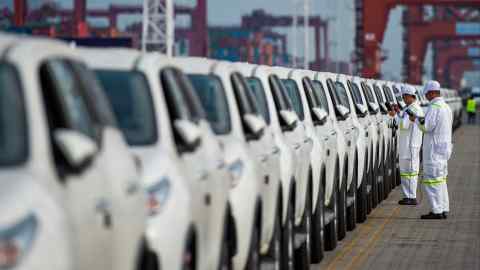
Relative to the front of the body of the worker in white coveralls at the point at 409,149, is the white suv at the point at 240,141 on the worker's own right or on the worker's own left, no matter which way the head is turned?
on the worker's own left

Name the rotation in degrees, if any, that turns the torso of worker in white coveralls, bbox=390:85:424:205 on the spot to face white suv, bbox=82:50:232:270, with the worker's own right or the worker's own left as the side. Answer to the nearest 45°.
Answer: approximately 90° to the worker's own left

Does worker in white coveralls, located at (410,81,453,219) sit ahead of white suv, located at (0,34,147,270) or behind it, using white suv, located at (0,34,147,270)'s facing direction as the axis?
behind

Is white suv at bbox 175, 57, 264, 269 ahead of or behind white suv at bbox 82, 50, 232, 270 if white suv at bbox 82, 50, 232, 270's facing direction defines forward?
behind

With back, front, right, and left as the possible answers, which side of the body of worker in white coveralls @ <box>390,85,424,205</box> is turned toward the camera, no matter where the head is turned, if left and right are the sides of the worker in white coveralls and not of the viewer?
left

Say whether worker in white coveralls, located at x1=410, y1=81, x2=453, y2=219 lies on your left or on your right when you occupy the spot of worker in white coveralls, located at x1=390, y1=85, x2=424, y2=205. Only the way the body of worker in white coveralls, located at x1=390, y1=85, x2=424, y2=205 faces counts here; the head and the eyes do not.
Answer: on your left

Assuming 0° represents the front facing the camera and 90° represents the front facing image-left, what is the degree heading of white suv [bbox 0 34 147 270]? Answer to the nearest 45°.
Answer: approximately 45°

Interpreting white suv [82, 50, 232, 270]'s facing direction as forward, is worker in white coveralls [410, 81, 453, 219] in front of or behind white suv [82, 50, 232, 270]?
behind
